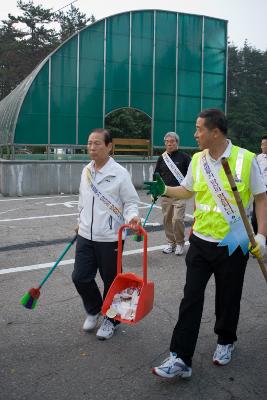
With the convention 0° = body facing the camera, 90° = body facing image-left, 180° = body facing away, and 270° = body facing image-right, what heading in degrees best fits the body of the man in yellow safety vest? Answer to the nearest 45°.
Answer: approximately 45°

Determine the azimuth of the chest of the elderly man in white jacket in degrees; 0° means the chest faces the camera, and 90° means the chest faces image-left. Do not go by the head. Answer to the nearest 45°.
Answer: approximately 45°

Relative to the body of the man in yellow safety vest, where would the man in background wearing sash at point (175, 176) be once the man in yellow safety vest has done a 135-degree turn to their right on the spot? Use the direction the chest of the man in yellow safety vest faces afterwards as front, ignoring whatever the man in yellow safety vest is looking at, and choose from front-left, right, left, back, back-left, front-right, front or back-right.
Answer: front

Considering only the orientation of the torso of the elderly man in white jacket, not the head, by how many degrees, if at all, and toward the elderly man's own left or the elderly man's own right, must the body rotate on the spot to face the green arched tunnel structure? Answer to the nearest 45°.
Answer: approximately 135° to the elderly man's own right
